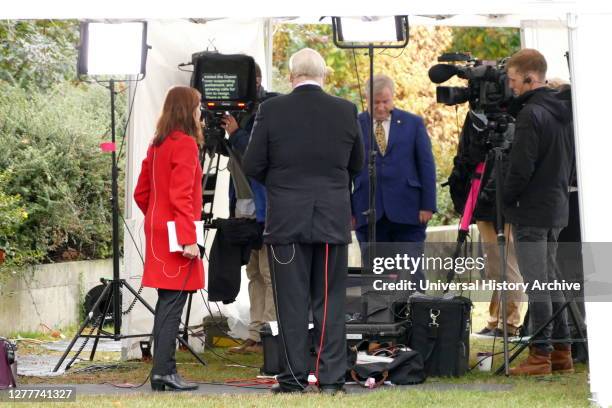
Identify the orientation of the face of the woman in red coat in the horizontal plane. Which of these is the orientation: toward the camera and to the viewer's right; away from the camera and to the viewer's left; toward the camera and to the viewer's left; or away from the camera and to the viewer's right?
away from the camera and to the viewer's right

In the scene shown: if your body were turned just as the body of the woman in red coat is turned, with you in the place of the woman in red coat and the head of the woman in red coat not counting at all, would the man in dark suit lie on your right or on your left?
on your right

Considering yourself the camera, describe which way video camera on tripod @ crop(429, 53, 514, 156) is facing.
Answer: facing to the left of the viewer

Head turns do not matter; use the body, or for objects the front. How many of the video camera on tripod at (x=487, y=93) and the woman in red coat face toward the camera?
0

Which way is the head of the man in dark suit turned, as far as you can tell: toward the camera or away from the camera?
away from the camera

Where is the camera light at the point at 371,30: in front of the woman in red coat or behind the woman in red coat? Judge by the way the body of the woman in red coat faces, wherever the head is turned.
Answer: in front

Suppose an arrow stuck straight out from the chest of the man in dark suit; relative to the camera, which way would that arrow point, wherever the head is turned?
away from the camera

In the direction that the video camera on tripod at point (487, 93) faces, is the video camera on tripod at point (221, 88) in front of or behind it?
in front

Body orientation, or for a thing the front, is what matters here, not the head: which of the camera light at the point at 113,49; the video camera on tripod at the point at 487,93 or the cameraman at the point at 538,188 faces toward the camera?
the camera light

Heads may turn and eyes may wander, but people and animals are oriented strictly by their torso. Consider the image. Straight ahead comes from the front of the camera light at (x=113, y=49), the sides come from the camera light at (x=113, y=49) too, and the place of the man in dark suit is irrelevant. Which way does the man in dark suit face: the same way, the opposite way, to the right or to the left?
the opposite way

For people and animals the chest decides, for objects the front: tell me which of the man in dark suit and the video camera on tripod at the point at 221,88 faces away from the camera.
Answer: the man in dark suit
